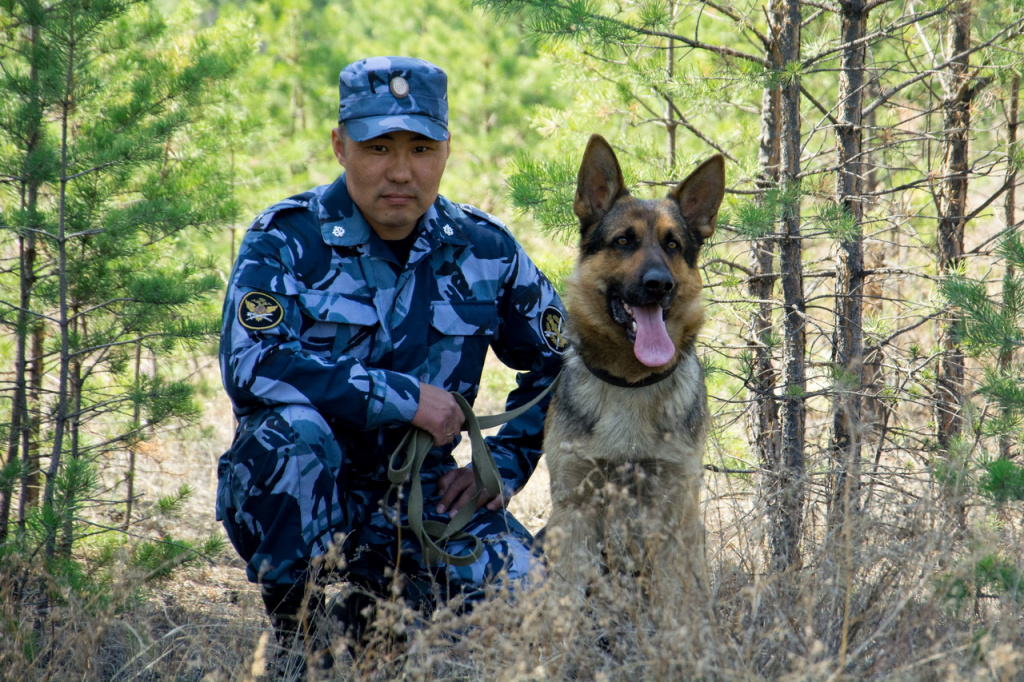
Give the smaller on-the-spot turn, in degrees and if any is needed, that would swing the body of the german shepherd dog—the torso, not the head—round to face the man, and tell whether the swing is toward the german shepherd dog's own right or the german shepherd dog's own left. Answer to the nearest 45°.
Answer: approximately 90° to the german shepherd dog's own right

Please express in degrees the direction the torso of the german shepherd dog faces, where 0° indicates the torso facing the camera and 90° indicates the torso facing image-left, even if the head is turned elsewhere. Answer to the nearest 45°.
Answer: approximately 0°

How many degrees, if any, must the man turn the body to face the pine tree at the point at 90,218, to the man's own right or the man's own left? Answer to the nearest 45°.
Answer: approximately 135° to the man's own right

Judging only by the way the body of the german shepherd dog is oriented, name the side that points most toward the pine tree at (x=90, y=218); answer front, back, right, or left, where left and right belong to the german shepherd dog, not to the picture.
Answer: right

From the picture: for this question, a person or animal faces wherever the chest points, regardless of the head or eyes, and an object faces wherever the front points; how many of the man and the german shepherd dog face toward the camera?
2

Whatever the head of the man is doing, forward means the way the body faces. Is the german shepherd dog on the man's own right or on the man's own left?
on the man's own left

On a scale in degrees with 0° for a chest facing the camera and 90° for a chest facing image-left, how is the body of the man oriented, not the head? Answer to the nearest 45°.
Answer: approximately 0°
